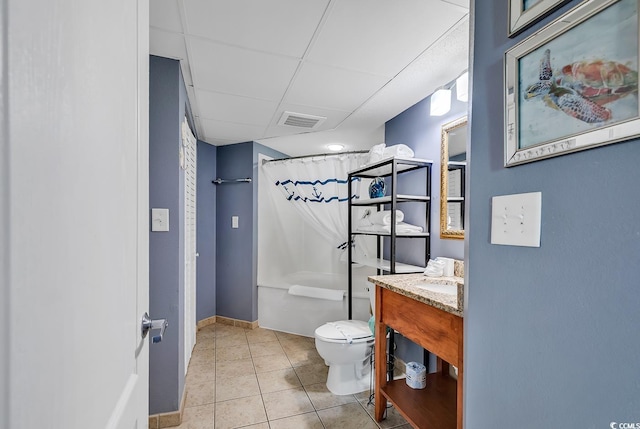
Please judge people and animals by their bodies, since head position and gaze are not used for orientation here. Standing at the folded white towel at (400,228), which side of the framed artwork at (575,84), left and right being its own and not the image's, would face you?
right

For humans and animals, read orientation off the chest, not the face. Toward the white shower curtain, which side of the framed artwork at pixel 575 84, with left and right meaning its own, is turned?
right

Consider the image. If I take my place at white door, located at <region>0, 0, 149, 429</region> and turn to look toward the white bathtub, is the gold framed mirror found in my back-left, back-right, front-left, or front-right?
front-right

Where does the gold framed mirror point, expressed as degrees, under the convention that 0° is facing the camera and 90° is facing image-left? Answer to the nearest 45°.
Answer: approximately 45°

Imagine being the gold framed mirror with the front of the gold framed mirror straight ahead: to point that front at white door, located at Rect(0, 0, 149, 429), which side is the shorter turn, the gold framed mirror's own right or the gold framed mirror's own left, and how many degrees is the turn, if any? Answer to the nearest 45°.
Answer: approximately 45° to the gold framed mirror's own left

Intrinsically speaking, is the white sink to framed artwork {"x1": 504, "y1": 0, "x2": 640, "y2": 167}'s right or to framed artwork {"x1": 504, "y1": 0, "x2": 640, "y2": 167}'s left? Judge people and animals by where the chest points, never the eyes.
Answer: on its right

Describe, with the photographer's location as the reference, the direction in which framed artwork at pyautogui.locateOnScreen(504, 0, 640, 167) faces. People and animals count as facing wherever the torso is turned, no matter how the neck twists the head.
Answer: facing the viewer and to the left of the viewer

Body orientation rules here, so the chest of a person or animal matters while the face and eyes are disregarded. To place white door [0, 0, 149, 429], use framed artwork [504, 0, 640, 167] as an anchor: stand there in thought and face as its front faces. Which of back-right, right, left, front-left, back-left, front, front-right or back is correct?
front

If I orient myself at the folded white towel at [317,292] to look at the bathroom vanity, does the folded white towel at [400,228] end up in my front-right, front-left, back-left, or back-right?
front-left

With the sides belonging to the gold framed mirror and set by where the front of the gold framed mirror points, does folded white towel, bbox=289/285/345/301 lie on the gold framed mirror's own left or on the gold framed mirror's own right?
on the gold framed mirror's own right

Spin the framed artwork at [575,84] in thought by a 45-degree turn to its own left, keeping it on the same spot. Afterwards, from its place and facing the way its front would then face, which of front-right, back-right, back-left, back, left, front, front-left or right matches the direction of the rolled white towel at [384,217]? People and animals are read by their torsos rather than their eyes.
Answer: back-right

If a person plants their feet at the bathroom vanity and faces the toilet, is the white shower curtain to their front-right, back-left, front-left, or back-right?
front-right

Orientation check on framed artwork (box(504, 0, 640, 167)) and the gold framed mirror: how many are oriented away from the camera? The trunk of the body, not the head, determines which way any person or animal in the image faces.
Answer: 0
